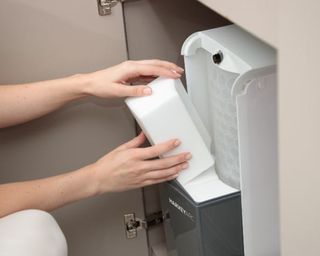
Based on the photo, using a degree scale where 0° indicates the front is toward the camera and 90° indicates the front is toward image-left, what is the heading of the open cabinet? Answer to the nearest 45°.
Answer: approximately 45°
